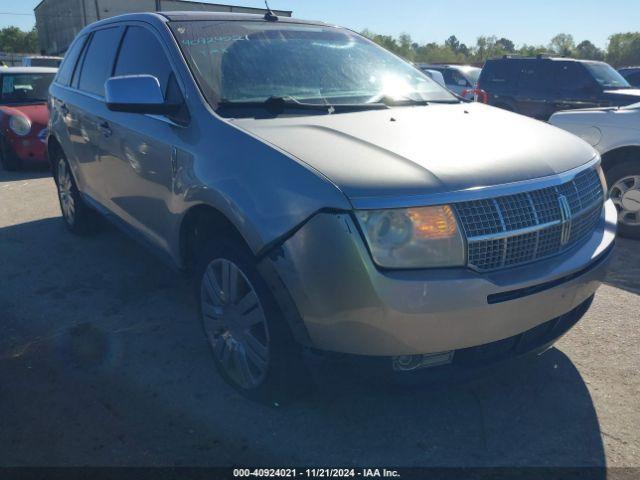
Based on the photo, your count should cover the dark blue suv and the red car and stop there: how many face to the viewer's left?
0

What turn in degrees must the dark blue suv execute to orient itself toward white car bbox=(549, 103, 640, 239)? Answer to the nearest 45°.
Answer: approximately 45° to its right

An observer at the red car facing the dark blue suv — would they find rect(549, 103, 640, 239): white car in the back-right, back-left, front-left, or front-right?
front-right

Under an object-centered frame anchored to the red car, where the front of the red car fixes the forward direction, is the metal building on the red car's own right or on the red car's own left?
on the red car's own left

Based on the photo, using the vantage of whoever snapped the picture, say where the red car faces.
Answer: facing the viewer and to the right of the viewer

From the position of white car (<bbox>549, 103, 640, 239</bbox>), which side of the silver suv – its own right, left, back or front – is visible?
left

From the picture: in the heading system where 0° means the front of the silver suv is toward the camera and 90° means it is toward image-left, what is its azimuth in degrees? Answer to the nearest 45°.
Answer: approximately 315°

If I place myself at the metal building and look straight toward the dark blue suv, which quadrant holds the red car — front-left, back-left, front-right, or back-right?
front-right

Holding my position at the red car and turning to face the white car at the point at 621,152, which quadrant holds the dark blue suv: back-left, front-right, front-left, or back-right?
front-left

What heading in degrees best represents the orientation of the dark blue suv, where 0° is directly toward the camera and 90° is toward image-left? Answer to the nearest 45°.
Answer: approximately 315°

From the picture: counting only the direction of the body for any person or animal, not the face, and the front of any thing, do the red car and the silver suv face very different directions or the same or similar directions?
same or similar directions

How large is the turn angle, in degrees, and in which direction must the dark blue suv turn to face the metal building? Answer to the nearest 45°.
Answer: approximately 180°
